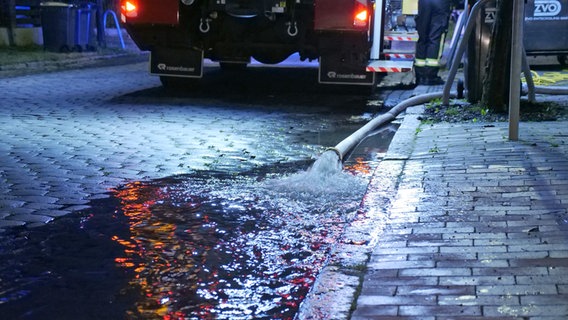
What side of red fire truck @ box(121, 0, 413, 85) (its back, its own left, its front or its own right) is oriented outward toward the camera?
back

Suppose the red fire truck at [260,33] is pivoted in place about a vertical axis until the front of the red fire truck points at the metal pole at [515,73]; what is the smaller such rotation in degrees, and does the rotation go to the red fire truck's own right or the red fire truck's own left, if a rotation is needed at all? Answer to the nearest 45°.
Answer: approximately 135° to the red fire truck's own right

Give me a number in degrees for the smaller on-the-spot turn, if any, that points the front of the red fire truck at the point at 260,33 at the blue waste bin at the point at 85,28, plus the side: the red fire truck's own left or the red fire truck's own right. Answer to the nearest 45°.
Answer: approximately 45° to the red fire truck's own left

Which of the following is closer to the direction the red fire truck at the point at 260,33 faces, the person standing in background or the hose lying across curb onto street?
the person standing in background

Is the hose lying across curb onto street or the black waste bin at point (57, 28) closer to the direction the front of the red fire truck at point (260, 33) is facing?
the black waste bin

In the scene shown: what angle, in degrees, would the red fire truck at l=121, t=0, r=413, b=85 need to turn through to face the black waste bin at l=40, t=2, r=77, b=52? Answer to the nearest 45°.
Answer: approximately 45° to its left

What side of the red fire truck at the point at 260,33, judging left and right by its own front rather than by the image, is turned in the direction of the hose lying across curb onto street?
back
